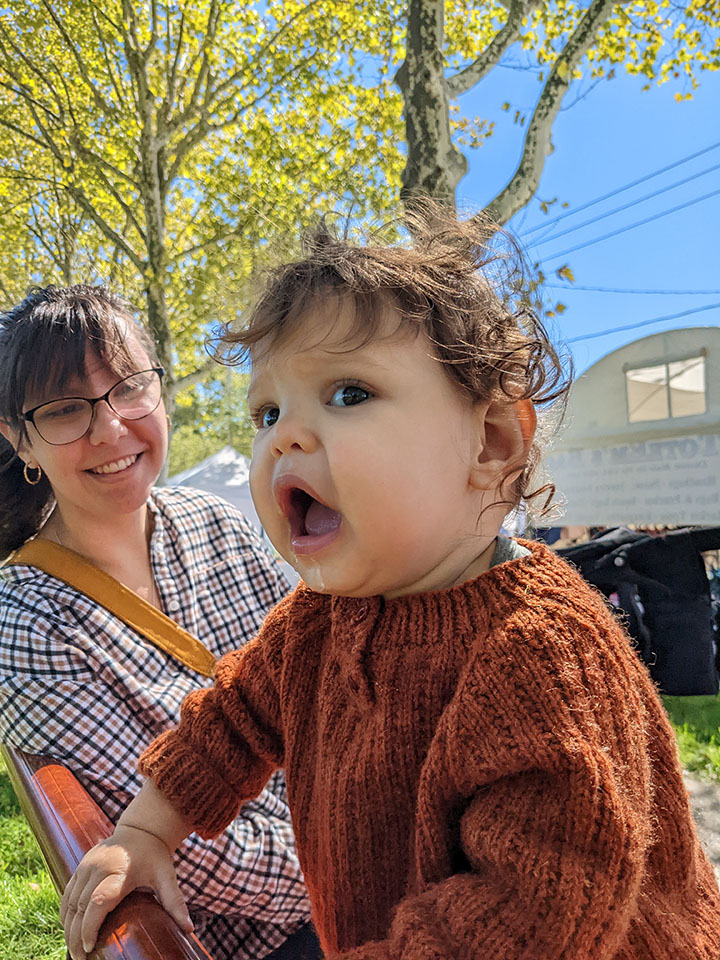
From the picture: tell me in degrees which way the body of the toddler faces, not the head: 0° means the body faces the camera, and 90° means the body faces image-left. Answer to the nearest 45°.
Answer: approximately 45°

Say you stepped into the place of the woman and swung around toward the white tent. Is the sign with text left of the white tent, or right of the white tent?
right

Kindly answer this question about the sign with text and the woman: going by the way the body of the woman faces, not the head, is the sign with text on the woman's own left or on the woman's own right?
on the woman's own left

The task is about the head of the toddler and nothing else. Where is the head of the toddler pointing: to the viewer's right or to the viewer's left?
to the viewer's left

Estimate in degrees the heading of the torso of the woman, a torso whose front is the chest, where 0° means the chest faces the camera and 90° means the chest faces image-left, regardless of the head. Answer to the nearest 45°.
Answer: approximately 315°

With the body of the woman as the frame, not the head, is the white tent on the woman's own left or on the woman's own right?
on the woman's own left
